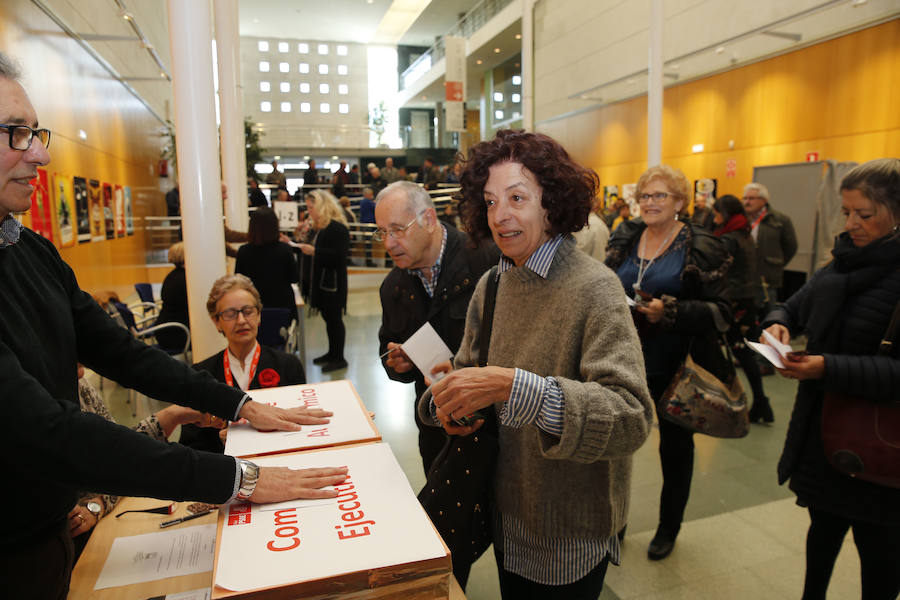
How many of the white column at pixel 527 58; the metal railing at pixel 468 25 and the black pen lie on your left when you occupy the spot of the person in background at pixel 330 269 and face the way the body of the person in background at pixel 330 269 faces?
1

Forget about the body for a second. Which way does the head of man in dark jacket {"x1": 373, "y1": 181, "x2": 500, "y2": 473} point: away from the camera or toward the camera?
toward the camera

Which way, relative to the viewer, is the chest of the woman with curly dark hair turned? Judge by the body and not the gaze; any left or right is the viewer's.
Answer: facing the viewer and to the left of the viewer

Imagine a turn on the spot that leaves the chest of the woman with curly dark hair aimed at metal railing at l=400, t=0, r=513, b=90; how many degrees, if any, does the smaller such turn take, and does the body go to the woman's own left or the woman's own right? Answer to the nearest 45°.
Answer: approximately 135° to the woman's own right

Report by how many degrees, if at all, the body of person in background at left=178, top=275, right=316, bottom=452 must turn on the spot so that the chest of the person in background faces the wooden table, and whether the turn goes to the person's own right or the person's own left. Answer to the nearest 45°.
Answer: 0° — they already face it

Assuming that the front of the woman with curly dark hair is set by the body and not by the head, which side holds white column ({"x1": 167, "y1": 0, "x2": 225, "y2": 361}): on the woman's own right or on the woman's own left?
on the woman's own right

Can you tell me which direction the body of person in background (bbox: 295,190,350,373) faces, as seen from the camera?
to the viewer's left

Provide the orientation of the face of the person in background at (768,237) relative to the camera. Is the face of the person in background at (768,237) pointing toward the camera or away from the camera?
toward the camera

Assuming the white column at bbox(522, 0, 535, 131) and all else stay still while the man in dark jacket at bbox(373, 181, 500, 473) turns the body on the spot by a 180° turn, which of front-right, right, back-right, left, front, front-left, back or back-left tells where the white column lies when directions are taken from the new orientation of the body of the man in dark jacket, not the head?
front-left

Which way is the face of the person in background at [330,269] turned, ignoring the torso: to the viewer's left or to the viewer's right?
to the viewer's left

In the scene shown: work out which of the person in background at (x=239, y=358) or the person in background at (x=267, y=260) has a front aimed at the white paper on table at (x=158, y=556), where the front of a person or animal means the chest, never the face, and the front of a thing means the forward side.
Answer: the person in background at (x=239, y=358)

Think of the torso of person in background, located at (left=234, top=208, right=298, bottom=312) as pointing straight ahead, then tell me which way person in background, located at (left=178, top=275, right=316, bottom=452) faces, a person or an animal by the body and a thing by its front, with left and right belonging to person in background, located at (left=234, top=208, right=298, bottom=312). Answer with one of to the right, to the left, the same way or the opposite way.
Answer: the opposite way

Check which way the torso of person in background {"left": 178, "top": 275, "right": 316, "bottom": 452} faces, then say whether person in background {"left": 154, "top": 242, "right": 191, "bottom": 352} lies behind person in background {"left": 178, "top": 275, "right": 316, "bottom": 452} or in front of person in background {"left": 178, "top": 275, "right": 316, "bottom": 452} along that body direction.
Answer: behind

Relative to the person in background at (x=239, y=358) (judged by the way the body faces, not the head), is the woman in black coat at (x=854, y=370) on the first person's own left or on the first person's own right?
on the first person's own left

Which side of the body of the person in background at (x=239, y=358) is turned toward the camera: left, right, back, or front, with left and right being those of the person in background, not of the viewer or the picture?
front

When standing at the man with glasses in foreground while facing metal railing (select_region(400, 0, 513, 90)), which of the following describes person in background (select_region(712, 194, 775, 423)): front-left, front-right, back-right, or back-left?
front-right

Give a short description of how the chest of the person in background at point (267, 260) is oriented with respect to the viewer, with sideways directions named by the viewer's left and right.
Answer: facing away from the viewer
